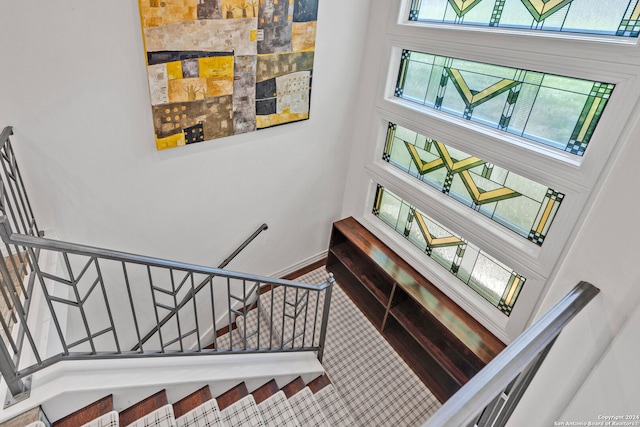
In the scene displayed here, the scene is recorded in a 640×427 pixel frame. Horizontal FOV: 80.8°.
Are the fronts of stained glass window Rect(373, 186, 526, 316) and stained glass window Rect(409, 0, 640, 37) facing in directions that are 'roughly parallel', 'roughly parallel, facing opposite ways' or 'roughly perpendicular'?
roughly parallel

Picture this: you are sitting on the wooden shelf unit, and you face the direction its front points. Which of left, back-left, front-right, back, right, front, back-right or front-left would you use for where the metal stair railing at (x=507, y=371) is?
front-left

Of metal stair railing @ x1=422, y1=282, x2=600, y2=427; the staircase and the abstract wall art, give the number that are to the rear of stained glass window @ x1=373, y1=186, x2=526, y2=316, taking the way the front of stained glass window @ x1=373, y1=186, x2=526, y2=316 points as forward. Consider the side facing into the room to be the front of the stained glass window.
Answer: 0

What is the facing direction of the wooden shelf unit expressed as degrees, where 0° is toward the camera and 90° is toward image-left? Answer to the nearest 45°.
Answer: approximately 45°

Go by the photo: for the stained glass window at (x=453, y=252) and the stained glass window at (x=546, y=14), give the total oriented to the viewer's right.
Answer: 0

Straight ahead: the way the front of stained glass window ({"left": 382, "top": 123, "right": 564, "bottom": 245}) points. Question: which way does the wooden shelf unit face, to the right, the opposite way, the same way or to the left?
the same way

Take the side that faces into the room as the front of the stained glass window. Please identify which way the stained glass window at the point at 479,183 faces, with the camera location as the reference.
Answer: facing the viewer and to the left of the viewer

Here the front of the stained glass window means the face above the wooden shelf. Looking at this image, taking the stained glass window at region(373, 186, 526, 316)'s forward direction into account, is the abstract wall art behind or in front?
in front

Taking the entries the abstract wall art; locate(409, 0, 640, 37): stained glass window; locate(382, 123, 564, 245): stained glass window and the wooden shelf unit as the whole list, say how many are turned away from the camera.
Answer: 0

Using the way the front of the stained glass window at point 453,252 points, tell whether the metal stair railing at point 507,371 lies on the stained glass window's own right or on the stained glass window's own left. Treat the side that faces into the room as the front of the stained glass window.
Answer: on the stained glass window's own left

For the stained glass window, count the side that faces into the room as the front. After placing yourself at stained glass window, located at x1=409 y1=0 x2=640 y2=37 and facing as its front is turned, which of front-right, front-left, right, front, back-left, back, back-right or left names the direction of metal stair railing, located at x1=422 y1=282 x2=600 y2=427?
front-left

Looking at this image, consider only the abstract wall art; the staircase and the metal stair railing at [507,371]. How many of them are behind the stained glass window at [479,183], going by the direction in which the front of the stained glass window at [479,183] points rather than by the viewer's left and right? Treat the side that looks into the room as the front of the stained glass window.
0

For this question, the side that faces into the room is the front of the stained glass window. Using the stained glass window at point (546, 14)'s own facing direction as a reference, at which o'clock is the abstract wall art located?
The abstract wall art is roughly at 1 o'clock from the stained glass window.

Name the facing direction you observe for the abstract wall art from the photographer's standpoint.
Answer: facing the viewer and to the right of the viewer

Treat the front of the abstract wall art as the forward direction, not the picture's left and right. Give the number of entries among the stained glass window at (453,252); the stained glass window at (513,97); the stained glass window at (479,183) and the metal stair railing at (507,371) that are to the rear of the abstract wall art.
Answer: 0

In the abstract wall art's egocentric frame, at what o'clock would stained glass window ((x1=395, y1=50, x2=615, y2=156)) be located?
The stained glass window is roughly at 11 o'clock from the abstract wall art.

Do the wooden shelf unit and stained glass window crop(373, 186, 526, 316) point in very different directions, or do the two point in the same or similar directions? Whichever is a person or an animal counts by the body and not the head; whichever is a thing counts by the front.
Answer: same or similar directions
